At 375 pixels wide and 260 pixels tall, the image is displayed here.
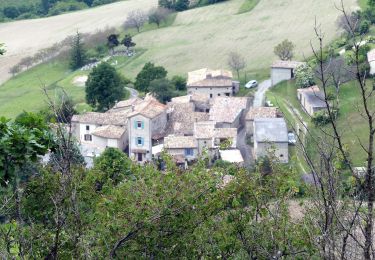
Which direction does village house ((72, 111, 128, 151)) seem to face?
toward the camera

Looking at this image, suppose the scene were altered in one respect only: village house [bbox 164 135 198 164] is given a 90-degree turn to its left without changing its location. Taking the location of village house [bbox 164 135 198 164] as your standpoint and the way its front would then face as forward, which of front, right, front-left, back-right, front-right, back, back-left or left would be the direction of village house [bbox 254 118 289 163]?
front

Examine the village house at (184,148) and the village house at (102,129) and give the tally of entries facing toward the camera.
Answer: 2

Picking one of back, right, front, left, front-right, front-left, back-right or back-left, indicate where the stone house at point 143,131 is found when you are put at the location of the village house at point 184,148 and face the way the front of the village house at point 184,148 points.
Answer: back-right

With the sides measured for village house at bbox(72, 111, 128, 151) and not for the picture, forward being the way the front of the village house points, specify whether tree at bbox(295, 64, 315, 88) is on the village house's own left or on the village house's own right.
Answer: on the village house's own left

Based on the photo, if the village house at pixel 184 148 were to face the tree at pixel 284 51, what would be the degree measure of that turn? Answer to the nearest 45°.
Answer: approximately 135° to its left

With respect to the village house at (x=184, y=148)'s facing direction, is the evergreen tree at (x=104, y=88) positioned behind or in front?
behind

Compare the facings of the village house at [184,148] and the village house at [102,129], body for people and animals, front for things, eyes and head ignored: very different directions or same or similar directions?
same or similar directions

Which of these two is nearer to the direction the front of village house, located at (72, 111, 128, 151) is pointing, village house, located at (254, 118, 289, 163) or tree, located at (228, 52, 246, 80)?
the village house

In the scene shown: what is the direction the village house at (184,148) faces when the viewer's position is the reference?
facing the viewer

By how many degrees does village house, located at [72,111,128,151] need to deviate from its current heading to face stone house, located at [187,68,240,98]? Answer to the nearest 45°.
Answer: approximately 135° to its left

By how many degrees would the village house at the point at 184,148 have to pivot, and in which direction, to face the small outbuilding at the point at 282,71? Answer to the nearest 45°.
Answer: approximately 135° to its left

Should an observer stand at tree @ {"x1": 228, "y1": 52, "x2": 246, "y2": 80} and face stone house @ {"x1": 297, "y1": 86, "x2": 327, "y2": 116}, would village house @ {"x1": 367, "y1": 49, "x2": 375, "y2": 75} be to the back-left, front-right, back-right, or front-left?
front-left

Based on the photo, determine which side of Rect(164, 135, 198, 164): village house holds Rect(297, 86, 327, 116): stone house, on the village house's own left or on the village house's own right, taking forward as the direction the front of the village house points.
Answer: on the village house's own left
